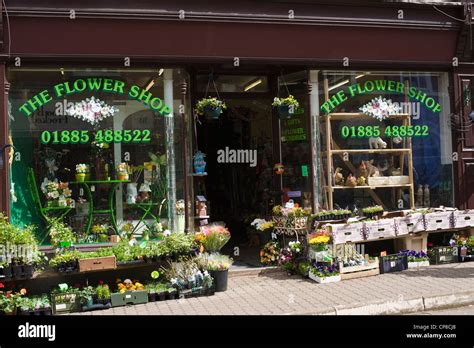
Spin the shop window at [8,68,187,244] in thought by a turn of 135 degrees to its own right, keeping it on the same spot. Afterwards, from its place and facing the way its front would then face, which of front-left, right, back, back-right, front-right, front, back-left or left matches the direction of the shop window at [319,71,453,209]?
back-right

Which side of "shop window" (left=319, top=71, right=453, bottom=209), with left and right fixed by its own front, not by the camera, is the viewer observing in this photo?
front

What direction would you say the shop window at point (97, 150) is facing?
toward the camera

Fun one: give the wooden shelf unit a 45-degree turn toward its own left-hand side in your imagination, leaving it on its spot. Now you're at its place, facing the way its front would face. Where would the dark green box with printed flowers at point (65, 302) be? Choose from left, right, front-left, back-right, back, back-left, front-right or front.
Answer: right

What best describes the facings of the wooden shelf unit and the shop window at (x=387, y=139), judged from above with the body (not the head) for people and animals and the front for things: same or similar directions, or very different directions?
same or similar directions

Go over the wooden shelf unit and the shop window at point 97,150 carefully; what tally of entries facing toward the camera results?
2

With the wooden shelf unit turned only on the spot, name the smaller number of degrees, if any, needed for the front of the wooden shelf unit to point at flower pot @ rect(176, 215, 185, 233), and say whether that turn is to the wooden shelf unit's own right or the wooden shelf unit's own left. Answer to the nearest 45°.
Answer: approximately 45° to the wooden shelf unit's own right

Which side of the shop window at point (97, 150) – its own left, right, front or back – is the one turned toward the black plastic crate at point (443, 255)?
left

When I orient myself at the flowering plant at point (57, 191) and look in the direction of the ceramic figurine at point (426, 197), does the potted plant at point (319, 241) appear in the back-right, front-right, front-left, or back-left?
front-right

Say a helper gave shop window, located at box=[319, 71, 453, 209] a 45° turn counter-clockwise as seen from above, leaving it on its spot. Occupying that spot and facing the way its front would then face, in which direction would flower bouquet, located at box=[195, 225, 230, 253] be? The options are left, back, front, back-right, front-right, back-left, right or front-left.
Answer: right

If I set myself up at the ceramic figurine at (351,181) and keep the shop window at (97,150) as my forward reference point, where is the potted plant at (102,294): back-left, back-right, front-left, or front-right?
front-left

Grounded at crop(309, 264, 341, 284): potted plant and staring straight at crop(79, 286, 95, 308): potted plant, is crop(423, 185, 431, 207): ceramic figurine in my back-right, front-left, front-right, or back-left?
back-right

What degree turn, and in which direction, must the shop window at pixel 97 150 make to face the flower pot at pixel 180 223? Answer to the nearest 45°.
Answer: approximately 90° to its left

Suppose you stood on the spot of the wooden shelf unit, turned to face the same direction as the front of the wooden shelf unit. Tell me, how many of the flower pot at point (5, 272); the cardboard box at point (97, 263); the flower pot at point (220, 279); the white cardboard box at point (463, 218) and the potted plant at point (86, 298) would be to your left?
1
